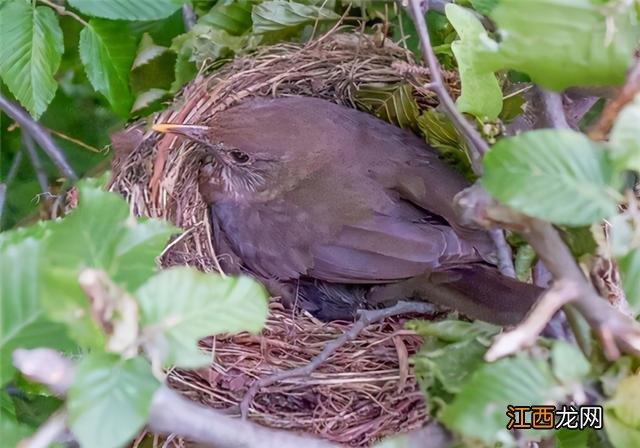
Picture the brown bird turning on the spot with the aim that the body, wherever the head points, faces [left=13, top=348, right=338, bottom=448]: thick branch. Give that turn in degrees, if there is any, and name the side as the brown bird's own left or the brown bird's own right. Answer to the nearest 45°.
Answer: approximately 90° to the brown bird's own left

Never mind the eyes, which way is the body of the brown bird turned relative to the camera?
to the viewer's left

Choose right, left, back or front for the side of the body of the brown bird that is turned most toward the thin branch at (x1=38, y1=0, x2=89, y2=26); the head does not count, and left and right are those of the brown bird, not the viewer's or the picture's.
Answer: front

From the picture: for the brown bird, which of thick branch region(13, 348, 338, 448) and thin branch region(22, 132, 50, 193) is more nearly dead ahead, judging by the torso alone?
the thin branch

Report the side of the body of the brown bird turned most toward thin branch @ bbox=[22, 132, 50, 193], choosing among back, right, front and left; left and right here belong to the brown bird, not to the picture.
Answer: front

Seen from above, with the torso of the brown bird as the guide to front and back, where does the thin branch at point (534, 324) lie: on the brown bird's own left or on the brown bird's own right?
on the brown bird's own left

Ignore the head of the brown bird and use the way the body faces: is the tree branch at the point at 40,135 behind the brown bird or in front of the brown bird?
in front

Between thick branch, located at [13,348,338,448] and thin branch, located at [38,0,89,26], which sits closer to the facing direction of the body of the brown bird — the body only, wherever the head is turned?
the thin branch

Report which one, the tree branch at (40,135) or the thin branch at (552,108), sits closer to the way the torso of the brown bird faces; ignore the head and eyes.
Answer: the tree branch
